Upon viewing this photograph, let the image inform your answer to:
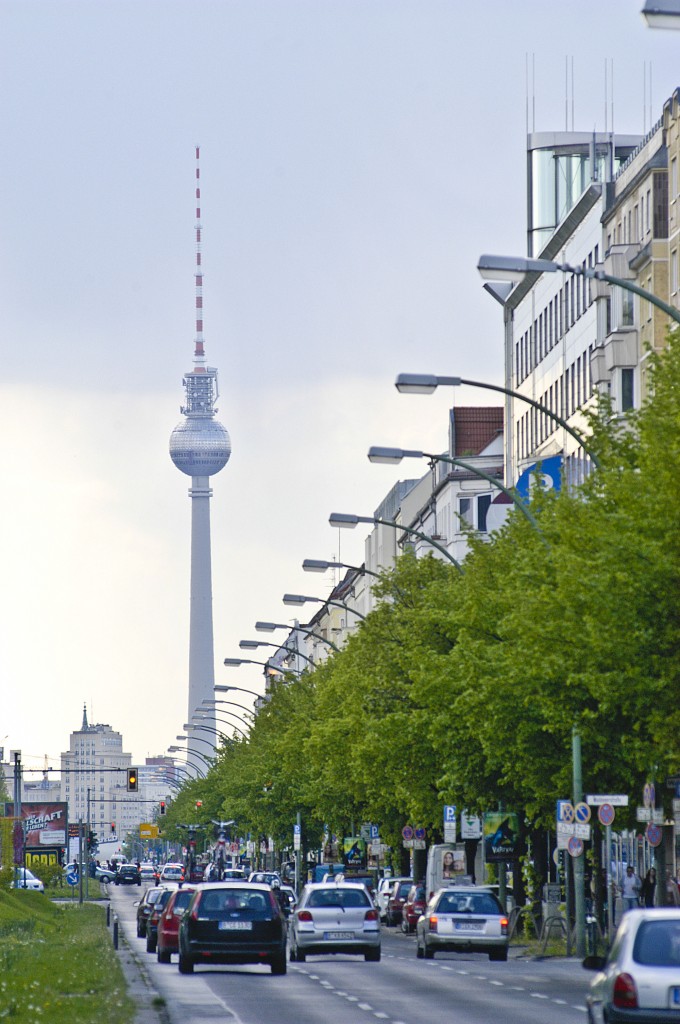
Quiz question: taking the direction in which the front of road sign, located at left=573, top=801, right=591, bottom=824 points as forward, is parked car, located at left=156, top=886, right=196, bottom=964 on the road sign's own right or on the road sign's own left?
on the road sign's own right

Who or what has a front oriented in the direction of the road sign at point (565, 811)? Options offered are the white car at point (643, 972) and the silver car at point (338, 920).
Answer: the white car

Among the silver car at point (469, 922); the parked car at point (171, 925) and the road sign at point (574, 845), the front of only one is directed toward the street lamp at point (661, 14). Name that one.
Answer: the road sign

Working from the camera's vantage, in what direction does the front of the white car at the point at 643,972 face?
facing away from the viewer

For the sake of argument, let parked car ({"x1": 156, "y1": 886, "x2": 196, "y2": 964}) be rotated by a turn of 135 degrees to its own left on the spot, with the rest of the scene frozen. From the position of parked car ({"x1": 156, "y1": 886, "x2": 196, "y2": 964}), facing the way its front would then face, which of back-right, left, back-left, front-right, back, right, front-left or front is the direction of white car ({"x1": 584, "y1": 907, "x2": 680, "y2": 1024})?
front-left

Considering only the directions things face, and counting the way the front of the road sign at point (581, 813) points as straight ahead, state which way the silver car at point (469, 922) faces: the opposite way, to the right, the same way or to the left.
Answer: the opposite way

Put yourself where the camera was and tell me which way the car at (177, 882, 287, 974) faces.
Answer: facing away from the viewer

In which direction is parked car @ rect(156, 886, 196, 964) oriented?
away from the camera

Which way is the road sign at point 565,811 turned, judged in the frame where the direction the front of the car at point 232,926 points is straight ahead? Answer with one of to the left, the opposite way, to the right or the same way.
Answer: the opposite way

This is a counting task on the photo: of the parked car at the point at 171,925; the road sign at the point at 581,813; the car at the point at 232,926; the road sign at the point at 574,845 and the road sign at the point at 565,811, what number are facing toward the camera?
3

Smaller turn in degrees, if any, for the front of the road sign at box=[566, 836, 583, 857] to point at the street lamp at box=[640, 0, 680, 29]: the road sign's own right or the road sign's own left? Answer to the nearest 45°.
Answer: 0° — it already faces it

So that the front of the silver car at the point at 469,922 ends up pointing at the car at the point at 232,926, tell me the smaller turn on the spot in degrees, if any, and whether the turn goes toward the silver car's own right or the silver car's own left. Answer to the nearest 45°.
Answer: approximately 135° to the silver car's own left

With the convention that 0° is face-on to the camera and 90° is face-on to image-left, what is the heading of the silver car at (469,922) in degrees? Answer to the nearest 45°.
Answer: approximately 180°
